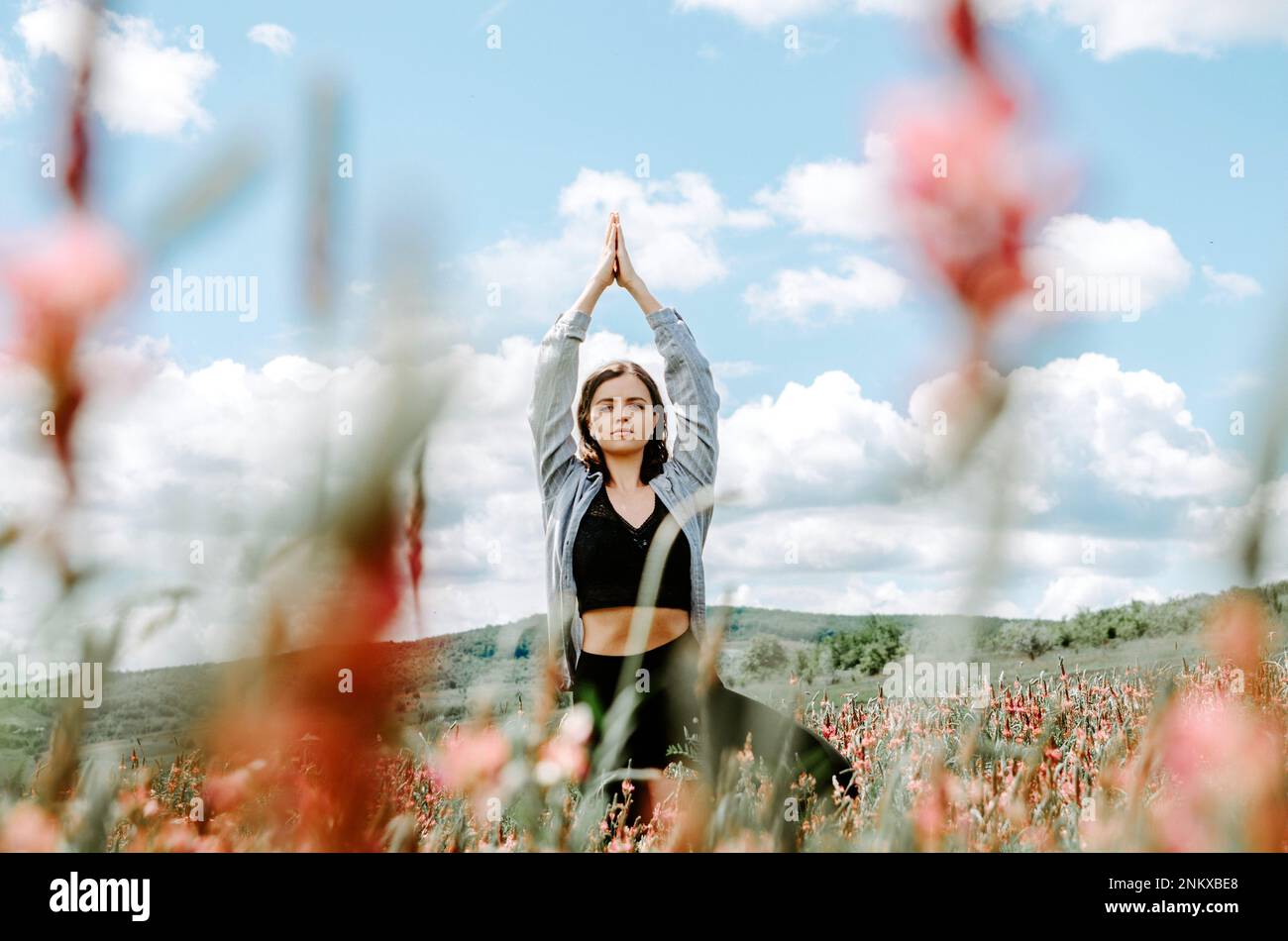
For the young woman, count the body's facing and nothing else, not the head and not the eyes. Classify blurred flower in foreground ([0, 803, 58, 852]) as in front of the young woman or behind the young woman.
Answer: in front

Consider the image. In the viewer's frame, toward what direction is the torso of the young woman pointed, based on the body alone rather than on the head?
toward the camera

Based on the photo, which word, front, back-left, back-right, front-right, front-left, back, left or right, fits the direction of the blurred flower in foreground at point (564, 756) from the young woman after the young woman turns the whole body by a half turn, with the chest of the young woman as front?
back

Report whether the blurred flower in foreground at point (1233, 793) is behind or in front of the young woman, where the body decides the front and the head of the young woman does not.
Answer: in front

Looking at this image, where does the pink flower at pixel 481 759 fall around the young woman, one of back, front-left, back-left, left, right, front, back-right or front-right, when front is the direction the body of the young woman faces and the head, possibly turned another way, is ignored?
front
